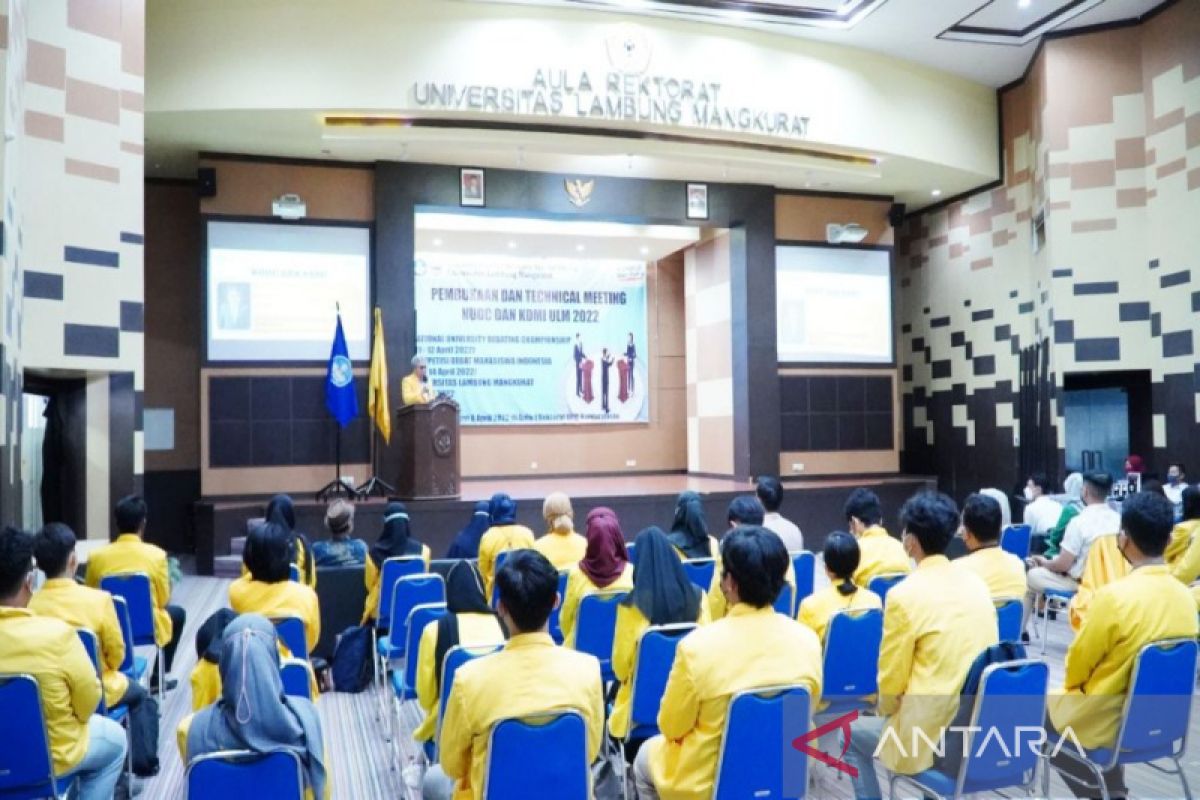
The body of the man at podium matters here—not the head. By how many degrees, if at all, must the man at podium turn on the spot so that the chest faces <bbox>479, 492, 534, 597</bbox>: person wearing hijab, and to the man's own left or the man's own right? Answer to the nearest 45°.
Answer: approximately 45° to the man's own right

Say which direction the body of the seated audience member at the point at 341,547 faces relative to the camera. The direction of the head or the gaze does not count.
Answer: away from the camera

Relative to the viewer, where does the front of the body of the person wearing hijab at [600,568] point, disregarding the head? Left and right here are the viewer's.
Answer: facing away from the viewer

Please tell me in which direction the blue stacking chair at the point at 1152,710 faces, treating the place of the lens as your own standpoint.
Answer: facing away from the viewer and to the left of the viewer

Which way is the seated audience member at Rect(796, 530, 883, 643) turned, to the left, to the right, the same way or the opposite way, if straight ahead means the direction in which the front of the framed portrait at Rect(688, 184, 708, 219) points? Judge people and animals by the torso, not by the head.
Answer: the opposite way

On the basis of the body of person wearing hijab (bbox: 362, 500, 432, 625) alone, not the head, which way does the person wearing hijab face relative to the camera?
away from the camera

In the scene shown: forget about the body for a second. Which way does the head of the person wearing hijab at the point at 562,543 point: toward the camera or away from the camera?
away from the camera

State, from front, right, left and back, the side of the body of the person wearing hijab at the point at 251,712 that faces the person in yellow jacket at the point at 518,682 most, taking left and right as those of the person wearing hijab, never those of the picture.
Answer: right

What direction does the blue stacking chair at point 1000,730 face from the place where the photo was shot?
facing away from the viewer and to the left of the viewer

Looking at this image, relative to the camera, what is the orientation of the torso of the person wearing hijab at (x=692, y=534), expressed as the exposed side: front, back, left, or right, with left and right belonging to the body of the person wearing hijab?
back

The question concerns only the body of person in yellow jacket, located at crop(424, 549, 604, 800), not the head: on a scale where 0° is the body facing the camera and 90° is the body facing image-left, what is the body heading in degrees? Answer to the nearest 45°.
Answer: approximately 180°

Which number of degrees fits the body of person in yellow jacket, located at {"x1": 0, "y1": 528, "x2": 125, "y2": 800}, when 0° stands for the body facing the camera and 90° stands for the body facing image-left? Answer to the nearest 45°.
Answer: approximately 225°
